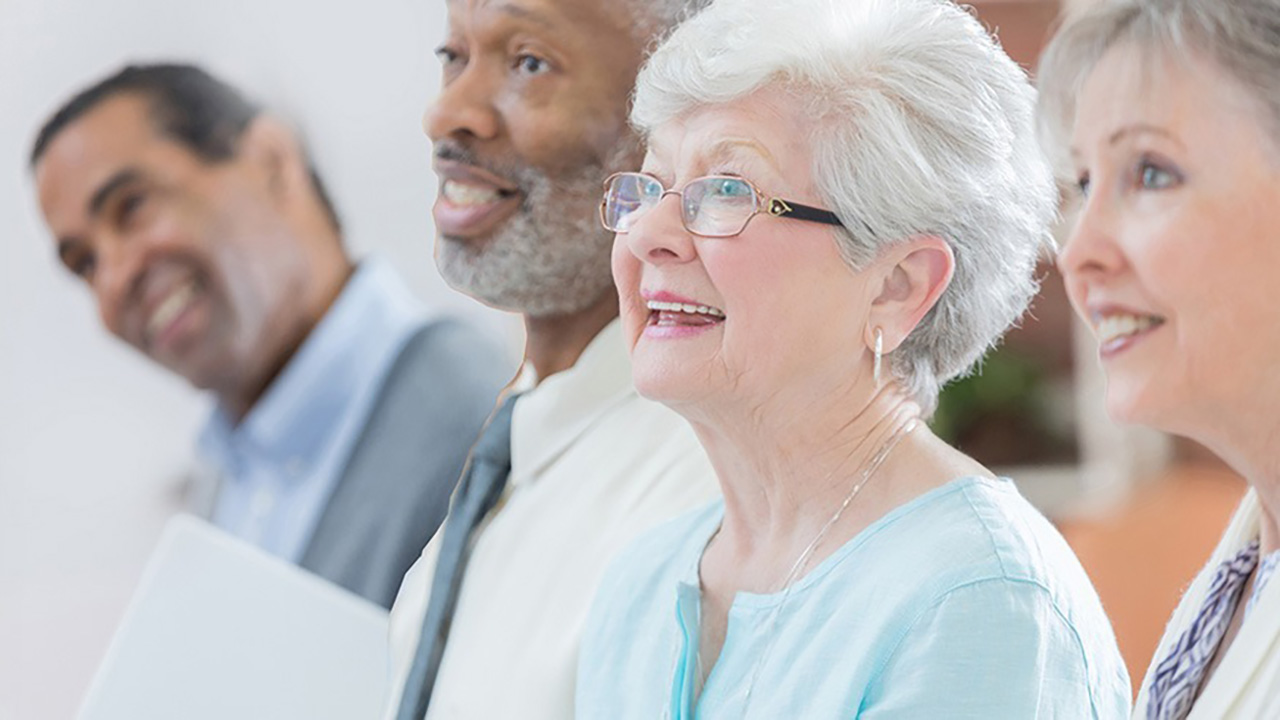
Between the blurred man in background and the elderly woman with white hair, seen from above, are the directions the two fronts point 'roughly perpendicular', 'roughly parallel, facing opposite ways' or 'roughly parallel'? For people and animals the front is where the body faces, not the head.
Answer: roughly parallel

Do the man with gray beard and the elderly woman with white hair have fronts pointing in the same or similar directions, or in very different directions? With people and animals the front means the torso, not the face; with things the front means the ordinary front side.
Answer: same or similar directions

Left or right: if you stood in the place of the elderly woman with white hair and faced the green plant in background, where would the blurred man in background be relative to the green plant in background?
left

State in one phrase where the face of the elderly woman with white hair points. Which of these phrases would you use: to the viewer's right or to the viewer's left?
to the viewer's left

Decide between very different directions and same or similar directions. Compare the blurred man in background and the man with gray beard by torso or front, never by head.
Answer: same or similar directions

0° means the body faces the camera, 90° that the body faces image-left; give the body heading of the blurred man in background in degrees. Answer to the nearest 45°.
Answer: approximately 45°

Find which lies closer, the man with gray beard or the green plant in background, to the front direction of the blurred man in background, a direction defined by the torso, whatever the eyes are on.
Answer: the man with gray beard

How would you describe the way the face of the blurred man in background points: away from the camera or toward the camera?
toward the camera
